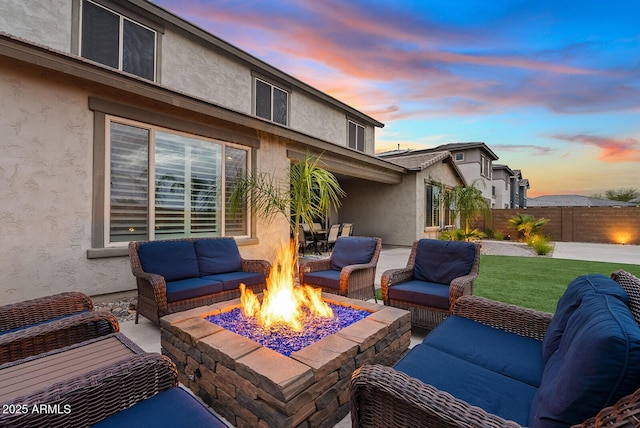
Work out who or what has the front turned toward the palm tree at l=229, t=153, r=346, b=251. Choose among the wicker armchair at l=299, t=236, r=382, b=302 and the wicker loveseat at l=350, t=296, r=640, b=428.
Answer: the wicker loveseat at l=350, t=296, r=640, b=428

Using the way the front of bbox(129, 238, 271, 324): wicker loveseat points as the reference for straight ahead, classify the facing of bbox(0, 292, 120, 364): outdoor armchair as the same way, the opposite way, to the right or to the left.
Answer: to the left

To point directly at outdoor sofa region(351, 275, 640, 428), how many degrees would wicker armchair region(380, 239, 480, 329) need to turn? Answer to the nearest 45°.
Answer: approximately 45° to its left

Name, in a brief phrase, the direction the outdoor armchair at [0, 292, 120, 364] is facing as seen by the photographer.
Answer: facing away from the viewer and to the right of the viewer

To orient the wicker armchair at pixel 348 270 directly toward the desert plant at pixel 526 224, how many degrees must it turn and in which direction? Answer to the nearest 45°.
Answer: approximately 180°

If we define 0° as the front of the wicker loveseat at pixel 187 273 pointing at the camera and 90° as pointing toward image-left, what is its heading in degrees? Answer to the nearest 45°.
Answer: approximately 315°

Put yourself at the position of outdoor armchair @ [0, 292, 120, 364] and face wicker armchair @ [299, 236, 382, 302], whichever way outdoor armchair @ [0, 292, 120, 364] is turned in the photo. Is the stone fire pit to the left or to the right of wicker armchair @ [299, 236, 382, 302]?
right

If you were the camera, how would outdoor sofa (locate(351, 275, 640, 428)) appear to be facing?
facing away from the viewer and to the left of the viewer

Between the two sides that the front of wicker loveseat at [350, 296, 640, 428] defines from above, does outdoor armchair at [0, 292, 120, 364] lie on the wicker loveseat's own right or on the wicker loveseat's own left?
on the wicker loveseat's own left

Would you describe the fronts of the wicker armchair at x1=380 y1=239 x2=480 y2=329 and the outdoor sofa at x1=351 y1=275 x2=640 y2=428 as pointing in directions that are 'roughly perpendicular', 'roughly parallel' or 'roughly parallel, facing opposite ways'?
roughly perpendicular
